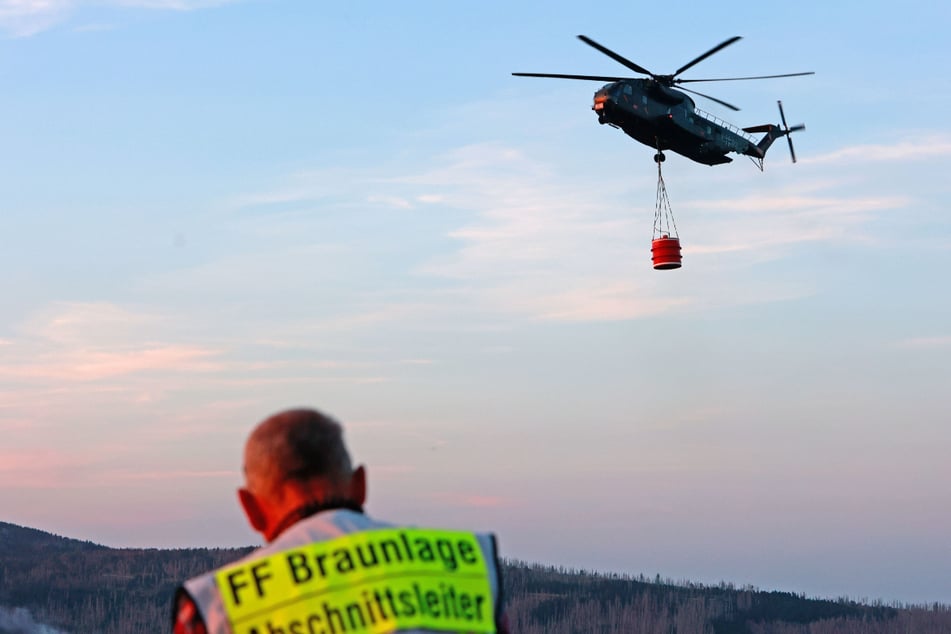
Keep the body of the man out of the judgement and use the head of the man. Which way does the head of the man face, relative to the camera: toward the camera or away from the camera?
away from the camera

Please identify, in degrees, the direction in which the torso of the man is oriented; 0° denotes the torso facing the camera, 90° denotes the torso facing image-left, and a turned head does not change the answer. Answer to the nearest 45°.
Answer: approximately 180°

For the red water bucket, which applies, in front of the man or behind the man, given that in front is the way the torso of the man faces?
in front

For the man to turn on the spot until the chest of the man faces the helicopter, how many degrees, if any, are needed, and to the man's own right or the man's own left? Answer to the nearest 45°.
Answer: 0° — they already face it
